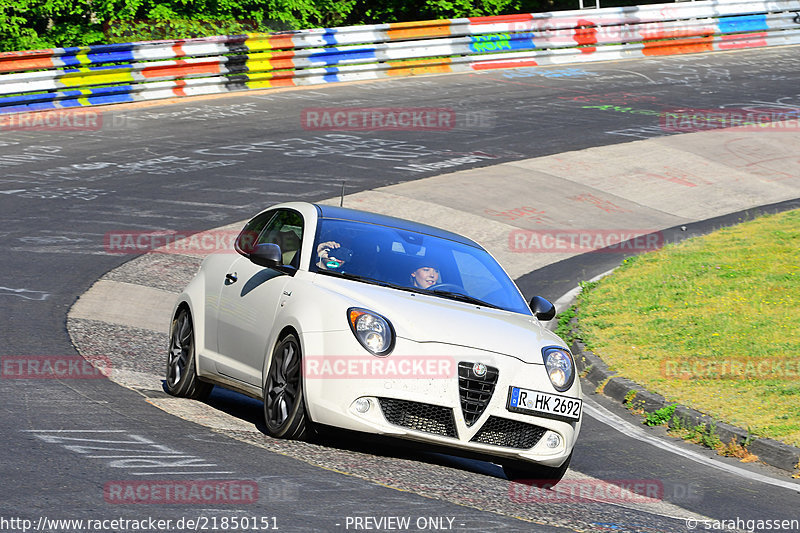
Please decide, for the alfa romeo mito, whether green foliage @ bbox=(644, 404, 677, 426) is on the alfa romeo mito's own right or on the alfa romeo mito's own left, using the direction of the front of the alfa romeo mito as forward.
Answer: on the alfa romeo mito's own left

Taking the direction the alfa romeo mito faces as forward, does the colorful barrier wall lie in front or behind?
behind

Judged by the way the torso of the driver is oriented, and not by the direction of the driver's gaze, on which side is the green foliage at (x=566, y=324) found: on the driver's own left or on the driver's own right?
on the driver's own left

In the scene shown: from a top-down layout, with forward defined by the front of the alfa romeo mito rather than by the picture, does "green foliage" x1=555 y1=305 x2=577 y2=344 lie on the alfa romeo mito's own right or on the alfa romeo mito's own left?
on the alfa romeo mito's own left

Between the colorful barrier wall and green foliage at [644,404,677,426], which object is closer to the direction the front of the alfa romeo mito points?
the green foliage

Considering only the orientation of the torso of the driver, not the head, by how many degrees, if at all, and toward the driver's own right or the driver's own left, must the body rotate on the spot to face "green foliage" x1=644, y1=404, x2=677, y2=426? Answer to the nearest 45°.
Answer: approximately 90° to the driver's own left

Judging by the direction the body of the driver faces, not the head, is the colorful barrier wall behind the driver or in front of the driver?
behind

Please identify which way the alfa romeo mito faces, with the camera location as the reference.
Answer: facing the viewer and to the right of the viewer
